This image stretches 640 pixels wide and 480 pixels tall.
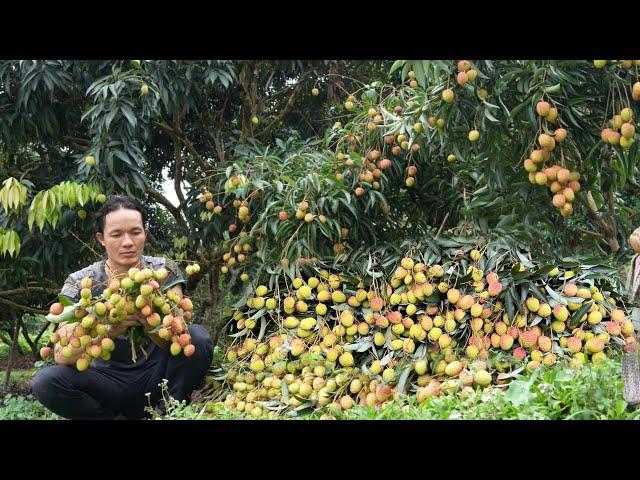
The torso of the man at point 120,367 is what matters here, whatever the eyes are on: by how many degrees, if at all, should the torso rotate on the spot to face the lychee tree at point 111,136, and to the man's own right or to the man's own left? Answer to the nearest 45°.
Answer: approximately 180°

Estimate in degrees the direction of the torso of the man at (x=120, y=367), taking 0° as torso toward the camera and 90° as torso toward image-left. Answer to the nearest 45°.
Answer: approximately 0°
